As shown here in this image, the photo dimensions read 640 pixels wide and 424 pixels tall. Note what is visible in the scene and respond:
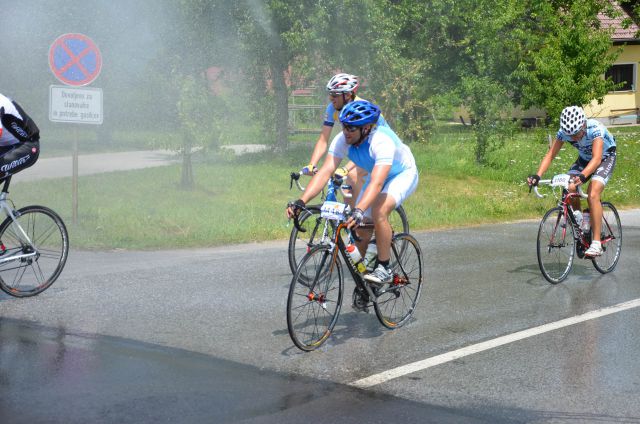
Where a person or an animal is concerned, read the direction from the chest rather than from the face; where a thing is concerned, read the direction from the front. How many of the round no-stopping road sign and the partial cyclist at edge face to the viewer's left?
1

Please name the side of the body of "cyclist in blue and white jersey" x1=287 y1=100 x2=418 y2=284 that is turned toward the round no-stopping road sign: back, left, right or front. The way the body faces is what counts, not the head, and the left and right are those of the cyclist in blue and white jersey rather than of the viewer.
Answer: right

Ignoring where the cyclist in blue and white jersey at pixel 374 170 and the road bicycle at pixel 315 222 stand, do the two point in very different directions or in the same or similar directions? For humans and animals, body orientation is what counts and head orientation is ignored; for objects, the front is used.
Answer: same or similar directions

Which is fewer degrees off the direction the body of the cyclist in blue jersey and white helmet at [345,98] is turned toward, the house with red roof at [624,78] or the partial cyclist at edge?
the partial cyclist at edge

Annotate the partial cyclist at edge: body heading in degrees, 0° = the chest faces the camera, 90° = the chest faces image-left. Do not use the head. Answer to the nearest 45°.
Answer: approximately 90°

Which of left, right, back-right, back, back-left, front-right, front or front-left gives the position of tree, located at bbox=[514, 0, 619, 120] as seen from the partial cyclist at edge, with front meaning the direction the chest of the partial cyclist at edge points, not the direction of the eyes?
back-right

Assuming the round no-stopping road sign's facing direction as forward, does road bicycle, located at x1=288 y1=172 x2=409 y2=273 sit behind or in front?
in front

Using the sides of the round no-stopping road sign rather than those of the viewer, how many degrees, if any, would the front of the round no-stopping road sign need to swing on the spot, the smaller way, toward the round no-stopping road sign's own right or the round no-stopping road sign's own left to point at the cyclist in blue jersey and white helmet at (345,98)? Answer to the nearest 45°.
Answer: approximately 45° to the round no-stopping road sign's own left

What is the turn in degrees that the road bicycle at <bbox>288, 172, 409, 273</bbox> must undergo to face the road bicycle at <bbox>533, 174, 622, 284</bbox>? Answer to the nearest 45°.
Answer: approximately 135° to its left

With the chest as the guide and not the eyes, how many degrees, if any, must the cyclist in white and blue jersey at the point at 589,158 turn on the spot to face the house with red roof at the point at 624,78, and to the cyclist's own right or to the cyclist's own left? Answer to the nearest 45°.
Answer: approximately 135° to the cyclist's own right

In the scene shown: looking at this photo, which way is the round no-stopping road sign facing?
toward the camera

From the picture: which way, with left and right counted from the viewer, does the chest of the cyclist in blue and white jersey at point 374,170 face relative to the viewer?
facing the viewer and to the left of the viewer

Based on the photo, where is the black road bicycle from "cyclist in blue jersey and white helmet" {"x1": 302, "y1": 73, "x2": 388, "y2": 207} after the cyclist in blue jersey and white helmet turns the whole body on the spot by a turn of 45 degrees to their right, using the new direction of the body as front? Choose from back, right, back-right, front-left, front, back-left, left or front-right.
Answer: left

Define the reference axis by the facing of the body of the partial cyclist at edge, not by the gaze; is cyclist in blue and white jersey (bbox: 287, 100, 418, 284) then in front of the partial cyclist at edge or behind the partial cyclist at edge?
behind

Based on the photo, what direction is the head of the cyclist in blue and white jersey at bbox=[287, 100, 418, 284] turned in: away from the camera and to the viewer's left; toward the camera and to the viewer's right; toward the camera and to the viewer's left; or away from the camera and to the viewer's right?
toward the camera and to the viewer's left

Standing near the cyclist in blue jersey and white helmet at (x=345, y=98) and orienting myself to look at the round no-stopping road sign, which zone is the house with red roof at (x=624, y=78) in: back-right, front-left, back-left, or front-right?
front-right

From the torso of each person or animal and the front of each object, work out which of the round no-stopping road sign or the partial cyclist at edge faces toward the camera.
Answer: the round no-stopping road sign
